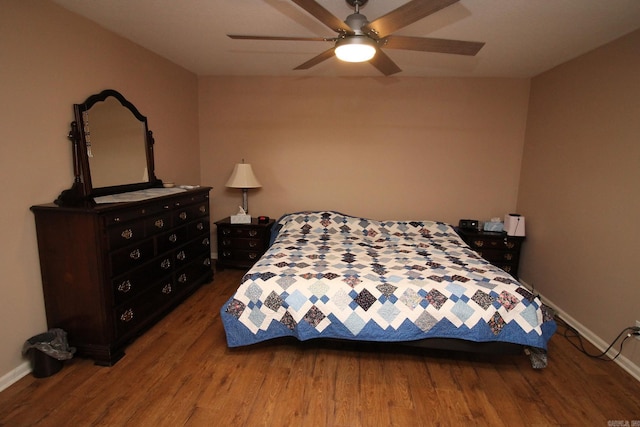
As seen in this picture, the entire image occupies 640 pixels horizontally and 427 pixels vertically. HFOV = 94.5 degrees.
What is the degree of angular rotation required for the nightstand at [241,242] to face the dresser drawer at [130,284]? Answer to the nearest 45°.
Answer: approximately 45° to its right

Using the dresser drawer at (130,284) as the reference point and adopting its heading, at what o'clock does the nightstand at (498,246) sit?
The nightstand is roughly at 11 o'clock from the dresser drawer.

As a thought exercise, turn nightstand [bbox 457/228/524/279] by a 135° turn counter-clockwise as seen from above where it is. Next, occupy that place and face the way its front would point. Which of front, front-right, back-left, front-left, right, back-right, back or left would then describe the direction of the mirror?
back

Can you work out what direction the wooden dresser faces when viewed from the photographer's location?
facing the viewer and to the right of the viewer

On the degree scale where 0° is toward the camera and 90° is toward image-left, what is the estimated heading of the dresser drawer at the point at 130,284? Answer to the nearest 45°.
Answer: approximately 315°

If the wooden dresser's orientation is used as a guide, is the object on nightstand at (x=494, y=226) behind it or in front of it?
in front

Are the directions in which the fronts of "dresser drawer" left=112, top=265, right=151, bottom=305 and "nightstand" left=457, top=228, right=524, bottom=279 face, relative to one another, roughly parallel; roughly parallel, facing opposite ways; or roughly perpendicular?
roughly perpendicular

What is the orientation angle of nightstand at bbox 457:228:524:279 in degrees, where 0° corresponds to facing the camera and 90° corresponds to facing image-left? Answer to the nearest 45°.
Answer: approximately 0°

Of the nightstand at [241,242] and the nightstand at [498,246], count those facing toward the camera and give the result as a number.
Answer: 2
